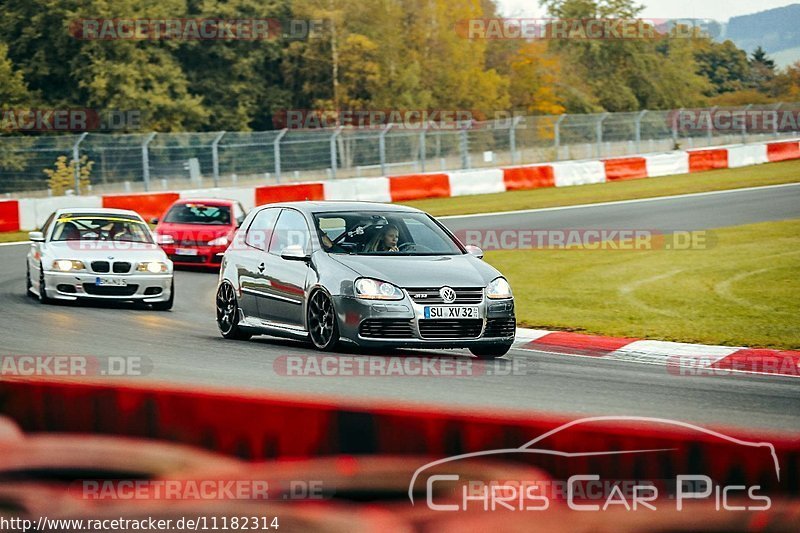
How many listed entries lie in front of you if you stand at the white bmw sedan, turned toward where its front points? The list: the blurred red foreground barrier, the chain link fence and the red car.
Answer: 1

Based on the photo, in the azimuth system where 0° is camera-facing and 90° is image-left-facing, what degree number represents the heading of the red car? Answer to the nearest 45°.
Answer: approximately 0°

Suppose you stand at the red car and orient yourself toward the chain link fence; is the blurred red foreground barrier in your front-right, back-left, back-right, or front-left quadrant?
back-right

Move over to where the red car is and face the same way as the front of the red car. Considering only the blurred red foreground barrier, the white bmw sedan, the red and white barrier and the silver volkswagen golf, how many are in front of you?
3

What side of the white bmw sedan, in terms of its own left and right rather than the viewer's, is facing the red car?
back

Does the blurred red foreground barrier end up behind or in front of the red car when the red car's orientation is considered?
in front

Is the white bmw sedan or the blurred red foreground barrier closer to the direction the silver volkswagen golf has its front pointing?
the blurred red foreground barrier

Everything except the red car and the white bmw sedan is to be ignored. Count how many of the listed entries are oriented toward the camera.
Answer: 2

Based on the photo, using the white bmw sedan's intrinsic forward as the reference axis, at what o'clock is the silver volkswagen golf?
The silver volkswagen golf is roughly at 11 o'clock from the white bmw sedan.

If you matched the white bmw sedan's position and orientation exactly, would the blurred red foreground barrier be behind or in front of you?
in front

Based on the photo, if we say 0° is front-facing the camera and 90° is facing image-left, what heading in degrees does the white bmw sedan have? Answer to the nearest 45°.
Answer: approximately 0°
